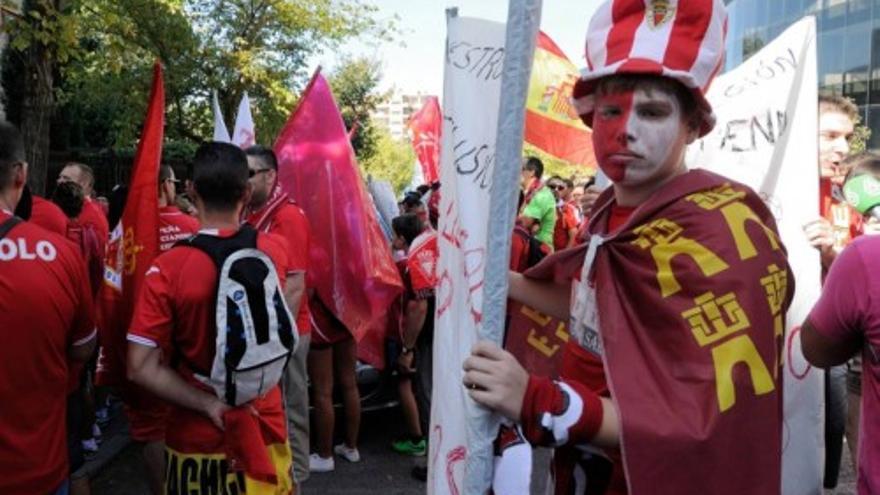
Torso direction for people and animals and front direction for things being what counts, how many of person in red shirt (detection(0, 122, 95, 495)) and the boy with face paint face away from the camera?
1

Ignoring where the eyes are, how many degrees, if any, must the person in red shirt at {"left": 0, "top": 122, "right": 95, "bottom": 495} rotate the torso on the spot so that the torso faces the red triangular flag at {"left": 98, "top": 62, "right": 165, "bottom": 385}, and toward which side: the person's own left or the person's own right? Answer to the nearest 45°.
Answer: approximately 45° to the person's own right

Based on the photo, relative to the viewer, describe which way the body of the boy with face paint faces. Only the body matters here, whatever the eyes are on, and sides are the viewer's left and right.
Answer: facing the viewer and to the left of the viewer

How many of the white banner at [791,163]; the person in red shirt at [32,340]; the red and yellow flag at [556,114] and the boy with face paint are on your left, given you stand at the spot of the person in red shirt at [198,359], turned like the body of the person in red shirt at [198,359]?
1

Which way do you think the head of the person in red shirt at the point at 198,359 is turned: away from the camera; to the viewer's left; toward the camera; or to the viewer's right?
away from the camera

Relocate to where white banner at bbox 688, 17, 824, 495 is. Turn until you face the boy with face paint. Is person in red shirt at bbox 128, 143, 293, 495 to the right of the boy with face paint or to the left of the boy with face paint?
right

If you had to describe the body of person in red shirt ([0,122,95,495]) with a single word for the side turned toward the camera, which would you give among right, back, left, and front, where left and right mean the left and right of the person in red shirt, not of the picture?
back

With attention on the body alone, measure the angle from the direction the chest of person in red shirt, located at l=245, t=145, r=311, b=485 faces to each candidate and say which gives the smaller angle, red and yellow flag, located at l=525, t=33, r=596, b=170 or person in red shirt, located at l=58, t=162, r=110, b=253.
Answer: the person in red shirt

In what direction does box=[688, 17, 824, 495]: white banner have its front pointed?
toward the camera

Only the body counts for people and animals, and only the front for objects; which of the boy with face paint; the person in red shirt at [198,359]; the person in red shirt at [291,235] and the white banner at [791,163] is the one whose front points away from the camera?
the person in red shirt at [198,359]

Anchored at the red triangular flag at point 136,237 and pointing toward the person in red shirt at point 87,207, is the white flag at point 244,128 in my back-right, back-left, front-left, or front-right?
front-right

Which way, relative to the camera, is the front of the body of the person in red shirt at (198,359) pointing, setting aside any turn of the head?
away from the camera

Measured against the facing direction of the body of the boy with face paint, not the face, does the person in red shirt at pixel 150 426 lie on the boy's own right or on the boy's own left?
on the boy's own right
